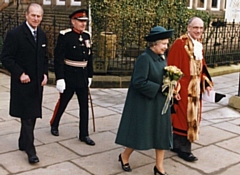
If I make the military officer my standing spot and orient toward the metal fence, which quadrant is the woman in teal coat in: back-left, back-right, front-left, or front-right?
back-right

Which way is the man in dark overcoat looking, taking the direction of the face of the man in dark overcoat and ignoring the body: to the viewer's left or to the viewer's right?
to the viewer's right

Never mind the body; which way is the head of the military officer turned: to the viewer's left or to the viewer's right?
to the viewer's right

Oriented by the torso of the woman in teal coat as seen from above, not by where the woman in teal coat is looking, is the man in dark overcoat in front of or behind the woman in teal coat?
behind

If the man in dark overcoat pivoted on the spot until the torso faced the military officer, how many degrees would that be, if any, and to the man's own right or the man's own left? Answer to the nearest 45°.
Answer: approximately 90° to the man's own left

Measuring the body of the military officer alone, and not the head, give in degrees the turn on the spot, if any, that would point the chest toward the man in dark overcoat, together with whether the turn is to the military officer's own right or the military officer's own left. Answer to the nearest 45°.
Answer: approximately 90° to the military officer's own right

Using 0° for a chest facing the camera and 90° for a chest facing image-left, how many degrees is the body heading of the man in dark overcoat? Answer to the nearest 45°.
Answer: approximately 315°
